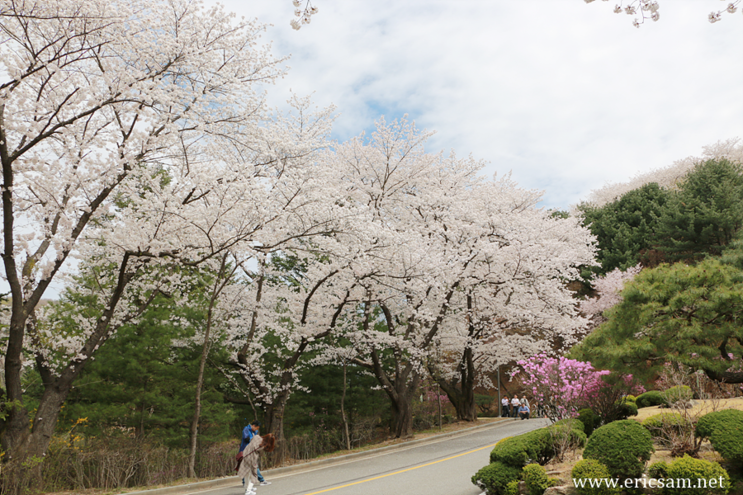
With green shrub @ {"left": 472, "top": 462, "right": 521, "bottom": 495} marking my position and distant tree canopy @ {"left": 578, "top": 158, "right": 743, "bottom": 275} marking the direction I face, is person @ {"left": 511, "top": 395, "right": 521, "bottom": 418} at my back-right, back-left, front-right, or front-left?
front-left

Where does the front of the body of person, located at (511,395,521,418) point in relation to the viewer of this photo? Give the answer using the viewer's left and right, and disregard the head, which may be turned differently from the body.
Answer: facing the viewer

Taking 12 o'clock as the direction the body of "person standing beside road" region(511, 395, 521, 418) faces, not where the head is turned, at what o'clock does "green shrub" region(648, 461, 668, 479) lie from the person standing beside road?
The green shrub is roughly at 12 o'clock from the person standing beside road.

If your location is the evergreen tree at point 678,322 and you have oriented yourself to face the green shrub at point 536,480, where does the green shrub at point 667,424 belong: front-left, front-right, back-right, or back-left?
front-left

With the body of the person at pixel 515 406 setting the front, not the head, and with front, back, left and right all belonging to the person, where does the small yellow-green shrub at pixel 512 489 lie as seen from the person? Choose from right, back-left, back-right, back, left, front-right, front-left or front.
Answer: front

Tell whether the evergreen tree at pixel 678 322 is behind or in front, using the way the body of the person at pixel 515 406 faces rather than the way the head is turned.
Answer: in front

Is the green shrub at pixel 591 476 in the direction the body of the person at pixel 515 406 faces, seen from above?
yes

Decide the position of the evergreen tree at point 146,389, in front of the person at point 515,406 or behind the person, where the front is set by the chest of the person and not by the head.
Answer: in front

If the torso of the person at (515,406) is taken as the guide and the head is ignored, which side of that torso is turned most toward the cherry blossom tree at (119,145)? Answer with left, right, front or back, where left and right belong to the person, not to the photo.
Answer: front

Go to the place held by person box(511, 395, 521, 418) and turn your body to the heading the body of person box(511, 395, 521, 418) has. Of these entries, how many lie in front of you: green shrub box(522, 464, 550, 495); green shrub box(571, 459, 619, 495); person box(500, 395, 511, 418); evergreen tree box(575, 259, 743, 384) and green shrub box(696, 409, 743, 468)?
4

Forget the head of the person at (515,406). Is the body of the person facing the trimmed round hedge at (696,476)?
yes

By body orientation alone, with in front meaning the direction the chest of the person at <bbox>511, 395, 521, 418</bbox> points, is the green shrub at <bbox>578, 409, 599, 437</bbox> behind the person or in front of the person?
in front

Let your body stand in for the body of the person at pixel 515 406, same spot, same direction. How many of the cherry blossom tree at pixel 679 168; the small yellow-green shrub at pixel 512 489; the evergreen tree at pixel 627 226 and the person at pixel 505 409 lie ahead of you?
1

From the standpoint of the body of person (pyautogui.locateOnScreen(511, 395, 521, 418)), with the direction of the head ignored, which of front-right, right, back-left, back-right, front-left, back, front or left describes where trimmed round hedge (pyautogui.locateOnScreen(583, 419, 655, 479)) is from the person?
front
